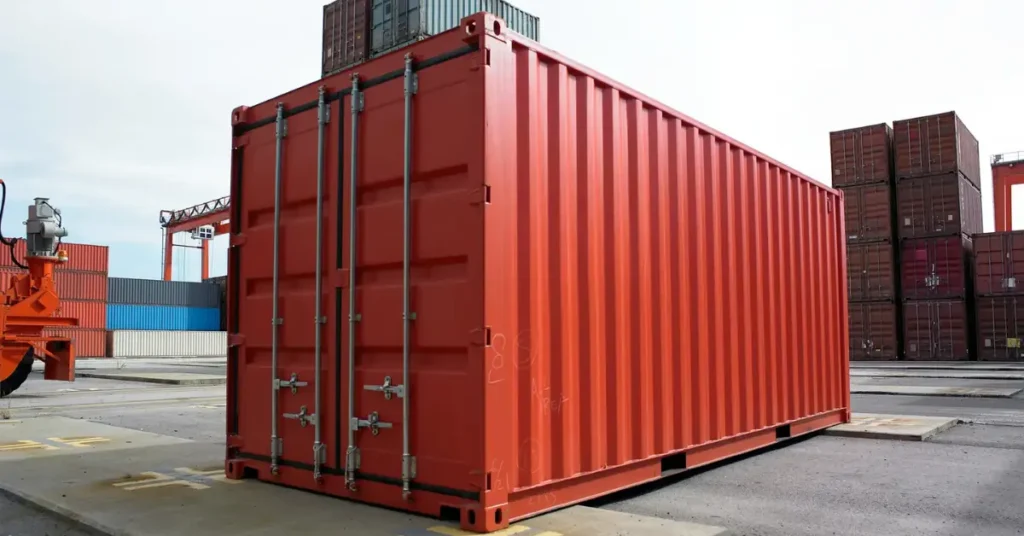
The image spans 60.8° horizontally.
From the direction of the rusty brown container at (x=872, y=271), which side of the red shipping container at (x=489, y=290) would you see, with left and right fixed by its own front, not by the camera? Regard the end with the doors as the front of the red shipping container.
back

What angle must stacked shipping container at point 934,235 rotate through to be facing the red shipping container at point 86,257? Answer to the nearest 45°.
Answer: approximately 90° to its right

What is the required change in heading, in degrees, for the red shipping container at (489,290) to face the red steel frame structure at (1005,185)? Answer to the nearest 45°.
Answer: approximately 180°

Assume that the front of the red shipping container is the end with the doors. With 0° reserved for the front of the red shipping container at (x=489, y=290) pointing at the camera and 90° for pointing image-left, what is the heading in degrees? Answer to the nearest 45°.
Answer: approximately 45°

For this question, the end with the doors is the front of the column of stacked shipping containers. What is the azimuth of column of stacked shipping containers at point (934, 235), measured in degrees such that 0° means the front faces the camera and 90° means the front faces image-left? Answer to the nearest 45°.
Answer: approximately 0°

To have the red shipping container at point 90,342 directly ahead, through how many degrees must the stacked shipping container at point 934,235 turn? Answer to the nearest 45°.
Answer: approximately 90° to its right

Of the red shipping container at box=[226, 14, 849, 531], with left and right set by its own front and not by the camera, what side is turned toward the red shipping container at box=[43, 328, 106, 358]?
right

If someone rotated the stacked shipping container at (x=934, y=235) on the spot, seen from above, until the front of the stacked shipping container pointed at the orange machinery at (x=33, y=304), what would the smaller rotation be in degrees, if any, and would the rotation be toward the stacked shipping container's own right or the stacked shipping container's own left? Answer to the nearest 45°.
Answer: approximately 45° to the stacked shipping container's own right

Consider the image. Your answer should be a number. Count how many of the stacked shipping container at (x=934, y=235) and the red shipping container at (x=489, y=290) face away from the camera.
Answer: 0

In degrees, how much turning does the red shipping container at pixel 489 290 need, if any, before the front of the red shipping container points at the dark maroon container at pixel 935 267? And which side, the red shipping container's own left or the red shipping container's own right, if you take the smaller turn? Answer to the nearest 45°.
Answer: approximately 180°
